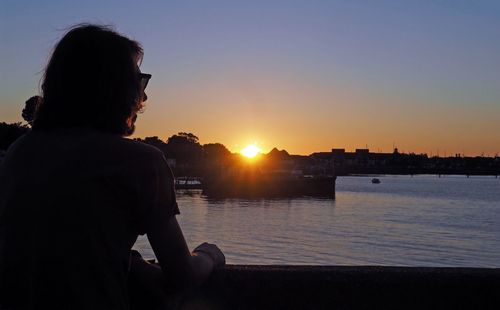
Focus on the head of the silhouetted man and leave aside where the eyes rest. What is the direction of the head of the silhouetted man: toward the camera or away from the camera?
away from the camera

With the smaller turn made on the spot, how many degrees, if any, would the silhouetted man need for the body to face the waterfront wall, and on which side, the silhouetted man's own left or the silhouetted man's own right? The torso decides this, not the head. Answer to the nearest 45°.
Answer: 0° — they already face it

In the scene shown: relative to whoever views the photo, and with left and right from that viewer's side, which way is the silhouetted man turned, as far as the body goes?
facing away from the viewer and to the right of the viewer
